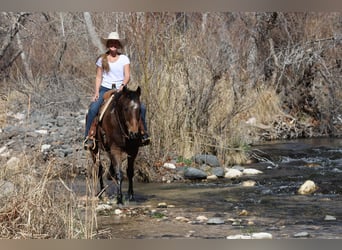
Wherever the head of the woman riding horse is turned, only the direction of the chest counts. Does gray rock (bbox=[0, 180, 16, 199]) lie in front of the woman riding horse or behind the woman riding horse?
in front

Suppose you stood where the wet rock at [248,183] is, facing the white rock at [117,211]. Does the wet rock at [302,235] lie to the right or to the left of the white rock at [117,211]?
left

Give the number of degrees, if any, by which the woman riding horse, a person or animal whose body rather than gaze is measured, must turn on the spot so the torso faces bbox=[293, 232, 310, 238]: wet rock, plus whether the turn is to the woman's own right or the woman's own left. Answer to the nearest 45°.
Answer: approximately 45° to the woman's own left

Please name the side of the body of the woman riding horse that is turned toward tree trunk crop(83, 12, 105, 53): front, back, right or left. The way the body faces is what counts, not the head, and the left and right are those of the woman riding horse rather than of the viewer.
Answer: back

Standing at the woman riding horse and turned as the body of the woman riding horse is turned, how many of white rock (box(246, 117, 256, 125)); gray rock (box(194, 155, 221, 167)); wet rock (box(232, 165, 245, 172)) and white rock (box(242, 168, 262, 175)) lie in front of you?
0

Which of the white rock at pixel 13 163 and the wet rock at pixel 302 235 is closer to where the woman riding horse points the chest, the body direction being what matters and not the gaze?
the wet rock

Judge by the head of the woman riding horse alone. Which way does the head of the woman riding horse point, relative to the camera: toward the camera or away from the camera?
toward the camera

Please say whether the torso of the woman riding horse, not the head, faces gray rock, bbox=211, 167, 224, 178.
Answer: no

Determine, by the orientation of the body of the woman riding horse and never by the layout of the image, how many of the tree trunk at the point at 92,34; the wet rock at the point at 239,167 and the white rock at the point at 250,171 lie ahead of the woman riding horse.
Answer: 0

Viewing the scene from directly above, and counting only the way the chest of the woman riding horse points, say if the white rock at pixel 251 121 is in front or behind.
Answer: behind

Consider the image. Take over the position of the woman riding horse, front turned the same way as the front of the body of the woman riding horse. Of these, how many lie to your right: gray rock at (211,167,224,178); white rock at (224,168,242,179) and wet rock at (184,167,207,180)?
0

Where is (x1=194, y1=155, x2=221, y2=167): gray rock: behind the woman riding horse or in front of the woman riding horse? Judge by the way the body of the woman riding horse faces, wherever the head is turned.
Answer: behind

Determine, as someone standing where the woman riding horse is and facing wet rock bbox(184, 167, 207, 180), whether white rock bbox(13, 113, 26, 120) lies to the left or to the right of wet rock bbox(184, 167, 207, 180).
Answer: left

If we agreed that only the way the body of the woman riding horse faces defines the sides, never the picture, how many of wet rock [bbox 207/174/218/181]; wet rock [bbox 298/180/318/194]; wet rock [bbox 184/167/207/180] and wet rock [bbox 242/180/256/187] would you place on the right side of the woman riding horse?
0

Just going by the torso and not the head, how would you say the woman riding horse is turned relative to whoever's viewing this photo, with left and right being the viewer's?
facing the viewer

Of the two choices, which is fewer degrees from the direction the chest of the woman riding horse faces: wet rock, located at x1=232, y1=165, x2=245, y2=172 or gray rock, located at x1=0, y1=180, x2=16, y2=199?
the gray rock
